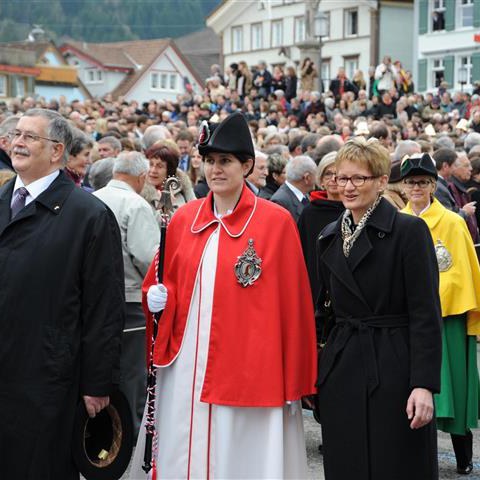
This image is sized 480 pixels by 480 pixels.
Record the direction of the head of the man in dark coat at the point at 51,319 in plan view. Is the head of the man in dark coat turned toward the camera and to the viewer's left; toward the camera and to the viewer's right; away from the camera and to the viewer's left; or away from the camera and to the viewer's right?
toward the camera and to the viewer's left

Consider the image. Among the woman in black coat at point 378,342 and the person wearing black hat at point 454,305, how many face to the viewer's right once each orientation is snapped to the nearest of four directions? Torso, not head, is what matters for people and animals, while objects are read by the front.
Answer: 0

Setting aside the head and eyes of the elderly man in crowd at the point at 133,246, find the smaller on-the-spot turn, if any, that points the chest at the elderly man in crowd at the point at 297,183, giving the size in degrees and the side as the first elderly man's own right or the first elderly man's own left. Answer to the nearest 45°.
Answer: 0° — they already face them

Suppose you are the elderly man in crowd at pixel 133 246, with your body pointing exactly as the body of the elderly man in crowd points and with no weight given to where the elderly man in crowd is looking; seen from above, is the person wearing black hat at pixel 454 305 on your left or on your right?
on your right

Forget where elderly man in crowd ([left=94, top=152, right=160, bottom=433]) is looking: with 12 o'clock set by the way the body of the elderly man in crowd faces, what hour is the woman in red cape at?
The woman in red cape is roughly at 4 o'clock from the elderly man in crowd.

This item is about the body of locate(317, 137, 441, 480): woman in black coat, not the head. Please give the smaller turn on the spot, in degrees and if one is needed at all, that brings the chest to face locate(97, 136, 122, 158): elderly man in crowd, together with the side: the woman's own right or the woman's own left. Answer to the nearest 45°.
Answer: approximately 90° to the woman's own right

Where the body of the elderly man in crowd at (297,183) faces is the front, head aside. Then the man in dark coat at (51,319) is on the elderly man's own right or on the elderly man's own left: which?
on the elderly man's own right

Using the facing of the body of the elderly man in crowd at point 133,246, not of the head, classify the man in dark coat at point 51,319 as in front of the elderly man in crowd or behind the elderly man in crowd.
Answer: behind

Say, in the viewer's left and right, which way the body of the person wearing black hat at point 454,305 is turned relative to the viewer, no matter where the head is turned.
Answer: facing the viewer and to the left of the viewer

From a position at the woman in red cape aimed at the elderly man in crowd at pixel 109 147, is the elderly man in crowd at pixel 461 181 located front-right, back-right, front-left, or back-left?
front-right

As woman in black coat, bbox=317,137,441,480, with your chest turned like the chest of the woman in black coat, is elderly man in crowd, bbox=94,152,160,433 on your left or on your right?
on your right

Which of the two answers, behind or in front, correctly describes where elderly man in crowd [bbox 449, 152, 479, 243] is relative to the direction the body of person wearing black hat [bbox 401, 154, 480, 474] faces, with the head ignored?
behind

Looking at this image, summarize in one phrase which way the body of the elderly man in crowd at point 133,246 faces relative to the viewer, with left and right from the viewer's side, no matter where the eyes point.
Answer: facing away from the viewer and to the right of the viewer
